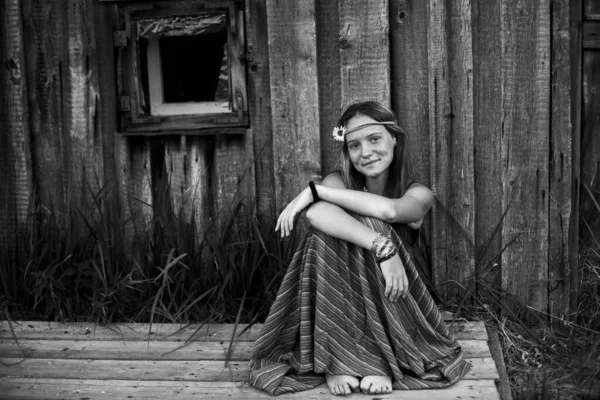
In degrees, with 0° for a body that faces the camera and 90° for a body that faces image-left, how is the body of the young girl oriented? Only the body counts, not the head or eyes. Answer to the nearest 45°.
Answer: approximately 0°

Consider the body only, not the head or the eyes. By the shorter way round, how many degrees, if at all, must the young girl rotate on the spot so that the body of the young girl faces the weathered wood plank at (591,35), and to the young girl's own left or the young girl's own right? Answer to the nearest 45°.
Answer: approximately 135° to the young girl's own left
